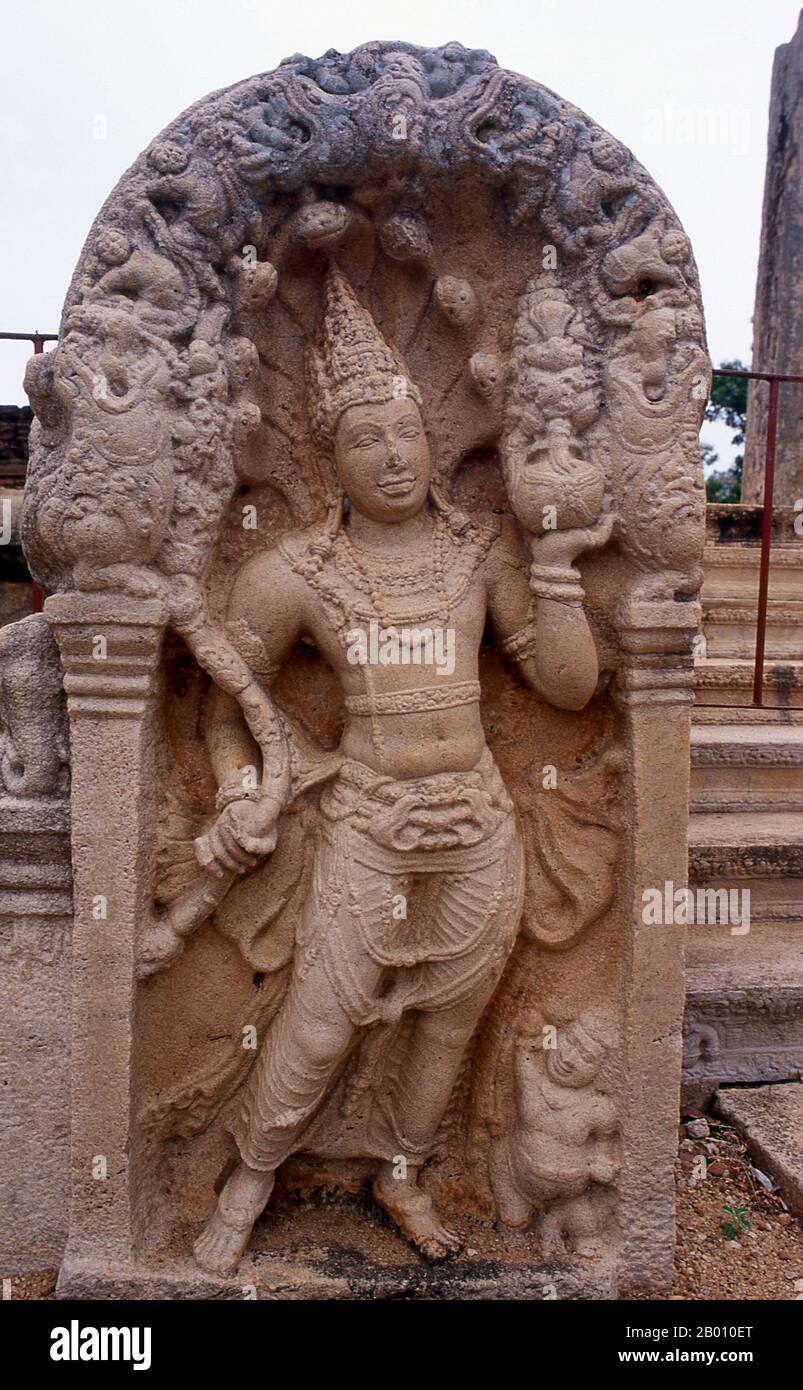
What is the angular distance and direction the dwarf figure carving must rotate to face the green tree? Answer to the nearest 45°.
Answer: approximately 180°

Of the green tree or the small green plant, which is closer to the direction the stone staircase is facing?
the small green plant

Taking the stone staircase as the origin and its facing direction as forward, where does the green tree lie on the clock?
The green tree is roughly at 6 o'clock from the stone staircase.

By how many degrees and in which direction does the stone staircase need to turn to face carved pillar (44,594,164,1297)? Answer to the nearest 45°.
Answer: approximately 45° to its right

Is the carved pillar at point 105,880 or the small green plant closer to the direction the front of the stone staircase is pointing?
the small green plant

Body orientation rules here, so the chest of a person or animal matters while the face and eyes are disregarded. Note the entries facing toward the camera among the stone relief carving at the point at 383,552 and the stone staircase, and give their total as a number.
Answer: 2
